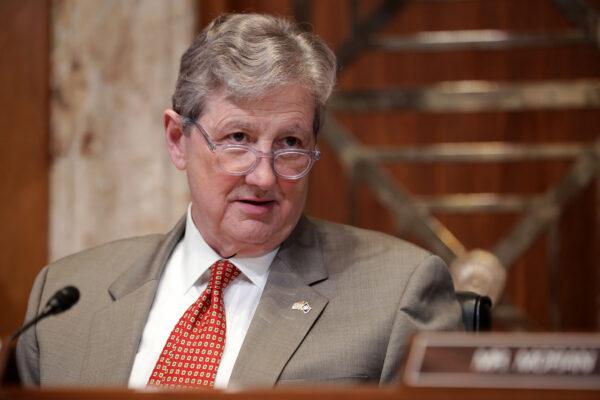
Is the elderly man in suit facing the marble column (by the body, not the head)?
no

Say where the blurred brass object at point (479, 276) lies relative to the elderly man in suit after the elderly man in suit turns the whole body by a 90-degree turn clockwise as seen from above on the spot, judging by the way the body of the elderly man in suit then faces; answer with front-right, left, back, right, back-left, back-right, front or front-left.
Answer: back-right

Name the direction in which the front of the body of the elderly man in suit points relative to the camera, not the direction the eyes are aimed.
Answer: toward the camera
